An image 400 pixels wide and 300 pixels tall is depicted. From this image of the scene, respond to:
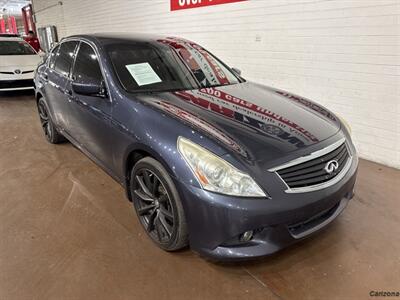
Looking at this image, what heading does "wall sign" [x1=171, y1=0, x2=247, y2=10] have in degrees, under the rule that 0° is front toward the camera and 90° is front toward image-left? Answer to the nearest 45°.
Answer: approximately 45°

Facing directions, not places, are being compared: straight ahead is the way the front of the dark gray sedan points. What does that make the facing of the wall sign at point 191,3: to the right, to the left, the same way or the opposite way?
to the right

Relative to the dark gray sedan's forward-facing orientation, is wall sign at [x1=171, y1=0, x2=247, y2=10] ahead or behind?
behind

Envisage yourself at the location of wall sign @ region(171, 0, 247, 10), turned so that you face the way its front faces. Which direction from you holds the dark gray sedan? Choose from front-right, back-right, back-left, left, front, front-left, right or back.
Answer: front-left

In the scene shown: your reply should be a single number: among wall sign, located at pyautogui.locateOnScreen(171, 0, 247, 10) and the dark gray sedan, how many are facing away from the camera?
0

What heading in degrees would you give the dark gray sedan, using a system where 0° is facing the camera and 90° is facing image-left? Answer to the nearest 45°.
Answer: approximately 315°
